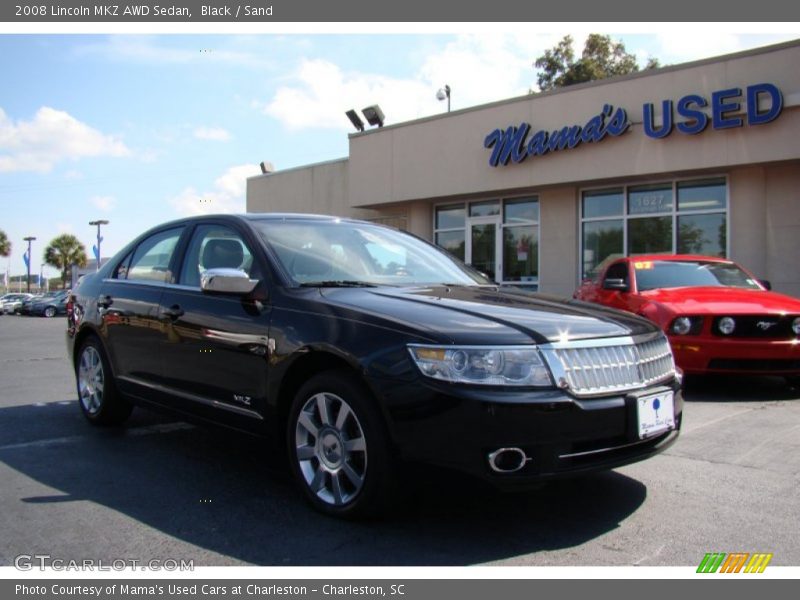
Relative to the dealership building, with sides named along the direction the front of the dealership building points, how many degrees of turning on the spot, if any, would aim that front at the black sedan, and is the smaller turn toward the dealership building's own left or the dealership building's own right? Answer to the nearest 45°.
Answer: approximately 45° to the dealership building's own left

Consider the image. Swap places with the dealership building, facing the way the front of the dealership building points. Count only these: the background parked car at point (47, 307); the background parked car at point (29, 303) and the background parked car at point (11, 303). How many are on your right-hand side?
3

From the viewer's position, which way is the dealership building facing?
facing the viewer and to the left of the viewer

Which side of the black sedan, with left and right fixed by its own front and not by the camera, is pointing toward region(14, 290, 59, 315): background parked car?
back

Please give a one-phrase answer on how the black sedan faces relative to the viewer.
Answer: facing the viewer and to the right of the viewer

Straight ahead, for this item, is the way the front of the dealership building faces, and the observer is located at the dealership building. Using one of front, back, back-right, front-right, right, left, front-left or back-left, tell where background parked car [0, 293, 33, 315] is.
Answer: right

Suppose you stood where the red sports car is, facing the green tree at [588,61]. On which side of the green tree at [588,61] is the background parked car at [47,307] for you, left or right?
left

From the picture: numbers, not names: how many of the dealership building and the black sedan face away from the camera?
0

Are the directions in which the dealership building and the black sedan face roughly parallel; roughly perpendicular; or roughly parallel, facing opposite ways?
roughly perpendicular

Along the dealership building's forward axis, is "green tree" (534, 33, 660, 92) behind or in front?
behind

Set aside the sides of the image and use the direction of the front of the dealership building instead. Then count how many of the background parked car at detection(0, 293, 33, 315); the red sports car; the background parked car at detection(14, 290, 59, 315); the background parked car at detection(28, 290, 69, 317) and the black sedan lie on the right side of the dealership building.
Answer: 3

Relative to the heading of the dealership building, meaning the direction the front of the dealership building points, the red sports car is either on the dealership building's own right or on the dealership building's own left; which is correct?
on the dealership building's own left

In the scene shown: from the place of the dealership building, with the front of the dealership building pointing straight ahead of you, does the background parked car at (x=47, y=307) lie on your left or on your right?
on your right
